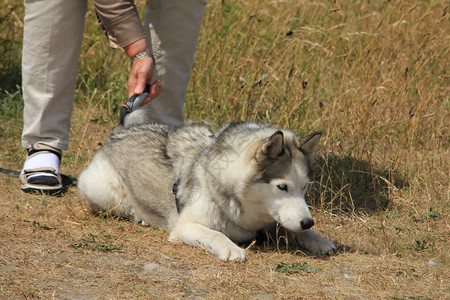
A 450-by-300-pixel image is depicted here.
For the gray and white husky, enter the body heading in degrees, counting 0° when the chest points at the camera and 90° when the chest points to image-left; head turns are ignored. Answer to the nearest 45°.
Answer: approximately 315°
